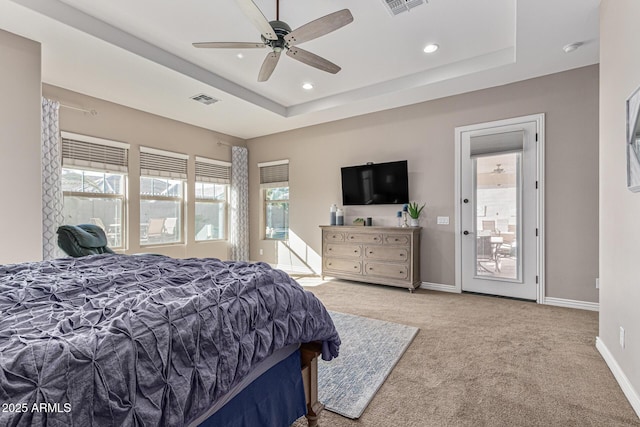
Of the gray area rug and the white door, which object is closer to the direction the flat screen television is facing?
the gray area rug

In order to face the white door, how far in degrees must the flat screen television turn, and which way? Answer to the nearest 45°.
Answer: approximately 135° to its left

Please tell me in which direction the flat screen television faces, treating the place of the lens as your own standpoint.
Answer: facing the viewer and to the left of the viewer

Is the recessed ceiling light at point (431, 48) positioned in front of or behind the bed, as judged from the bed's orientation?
in front

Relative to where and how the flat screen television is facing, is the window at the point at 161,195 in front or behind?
in front

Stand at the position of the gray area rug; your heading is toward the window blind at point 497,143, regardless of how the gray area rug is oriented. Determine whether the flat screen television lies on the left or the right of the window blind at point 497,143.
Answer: left

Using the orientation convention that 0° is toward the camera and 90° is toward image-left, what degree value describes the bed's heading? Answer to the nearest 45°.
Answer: approximately 225°

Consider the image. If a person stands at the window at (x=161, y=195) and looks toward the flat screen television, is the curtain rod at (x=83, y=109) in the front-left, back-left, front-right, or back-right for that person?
back-right
